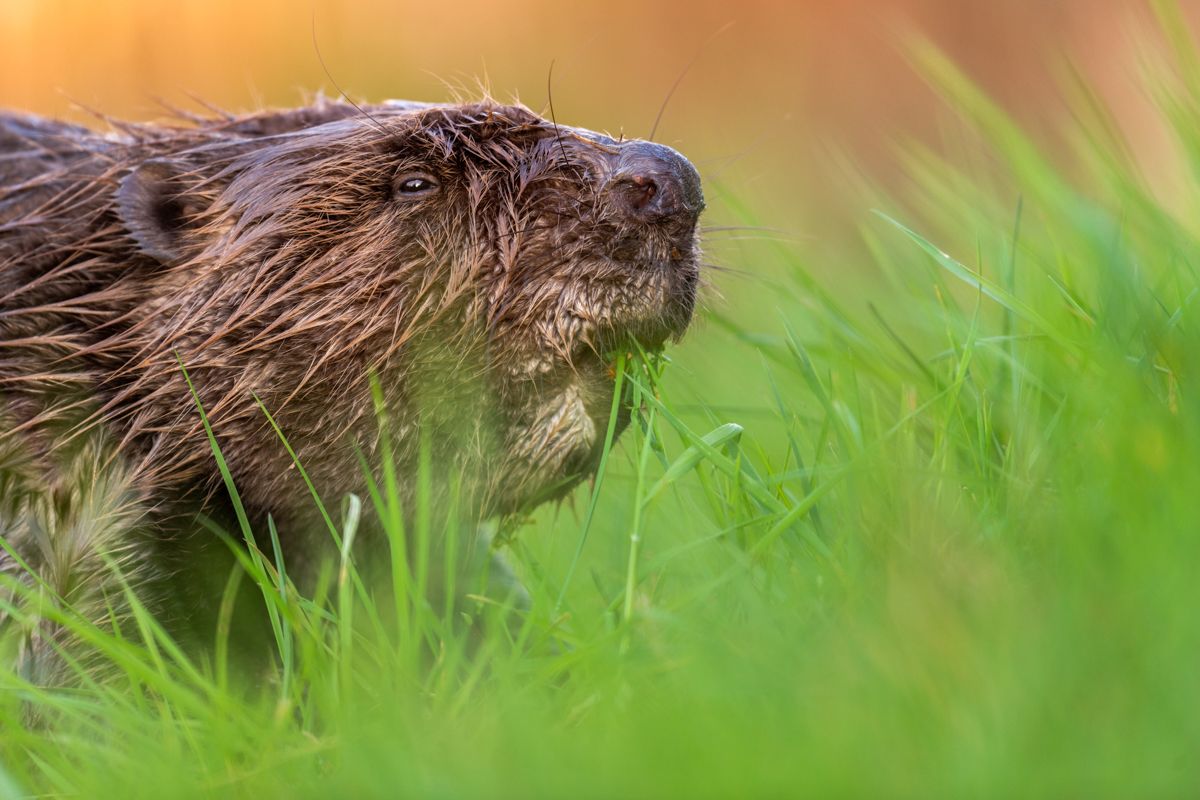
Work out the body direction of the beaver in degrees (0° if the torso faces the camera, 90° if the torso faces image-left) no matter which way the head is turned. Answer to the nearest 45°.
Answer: approximately 270°
